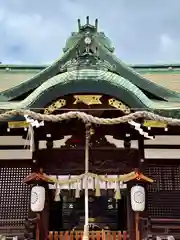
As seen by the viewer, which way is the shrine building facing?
toward the camera
